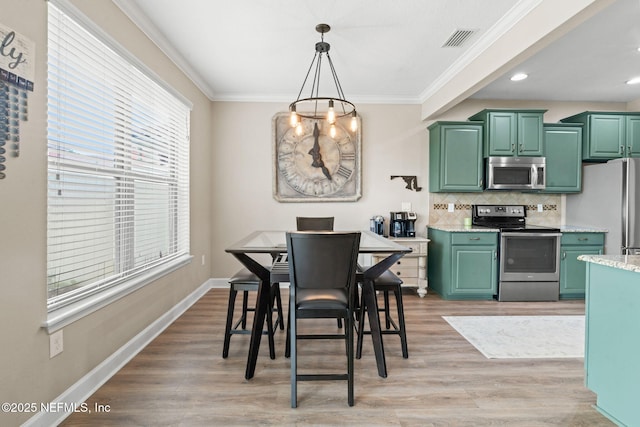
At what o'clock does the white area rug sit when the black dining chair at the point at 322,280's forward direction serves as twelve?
The white area rug is roughly at 2 o'clock from the black dining chair.

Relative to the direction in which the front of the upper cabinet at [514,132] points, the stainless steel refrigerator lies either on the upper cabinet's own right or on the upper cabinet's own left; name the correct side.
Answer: on the upper cabinet's own left

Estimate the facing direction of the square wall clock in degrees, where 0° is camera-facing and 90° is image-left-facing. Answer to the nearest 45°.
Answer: approximately 0°

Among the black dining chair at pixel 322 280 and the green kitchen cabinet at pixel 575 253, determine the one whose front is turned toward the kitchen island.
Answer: the green kitchen cabinet

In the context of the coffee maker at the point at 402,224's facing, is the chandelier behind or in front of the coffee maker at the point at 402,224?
in front

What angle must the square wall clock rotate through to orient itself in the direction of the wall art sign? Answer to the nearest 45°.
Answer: approximately 45° to its right

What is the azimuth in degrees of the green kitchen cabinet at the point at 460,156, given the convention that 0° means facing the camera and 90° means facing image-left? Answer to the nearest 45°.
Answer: approximately 0°

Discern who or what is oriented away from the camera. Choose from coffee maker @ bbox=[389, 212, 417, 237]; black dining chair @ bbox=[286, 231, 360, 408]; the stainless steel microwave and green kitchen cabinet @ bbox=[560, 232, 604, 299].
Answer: the black dining chair

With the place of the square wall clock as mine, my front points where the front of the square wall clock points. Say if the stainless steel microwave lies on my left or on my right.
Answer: on my left

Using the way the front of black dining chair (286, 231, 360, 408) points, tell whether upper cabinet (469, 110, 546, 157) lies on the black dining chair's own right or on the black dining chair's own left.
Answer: on the black dining chair's own right

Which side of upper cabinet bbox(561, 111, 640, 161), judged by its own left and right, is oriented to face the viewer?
front

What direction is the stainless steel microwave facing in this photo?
toward the camera

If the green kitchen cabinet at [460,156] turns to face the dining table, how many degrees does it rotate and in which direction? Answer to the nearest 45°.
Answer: approximately 45° to its right

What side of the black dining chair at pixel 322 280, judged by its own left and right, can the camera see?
back

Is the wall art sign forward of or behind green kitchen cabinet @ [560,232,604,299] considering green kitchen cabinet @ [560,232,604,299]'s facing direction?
forward
